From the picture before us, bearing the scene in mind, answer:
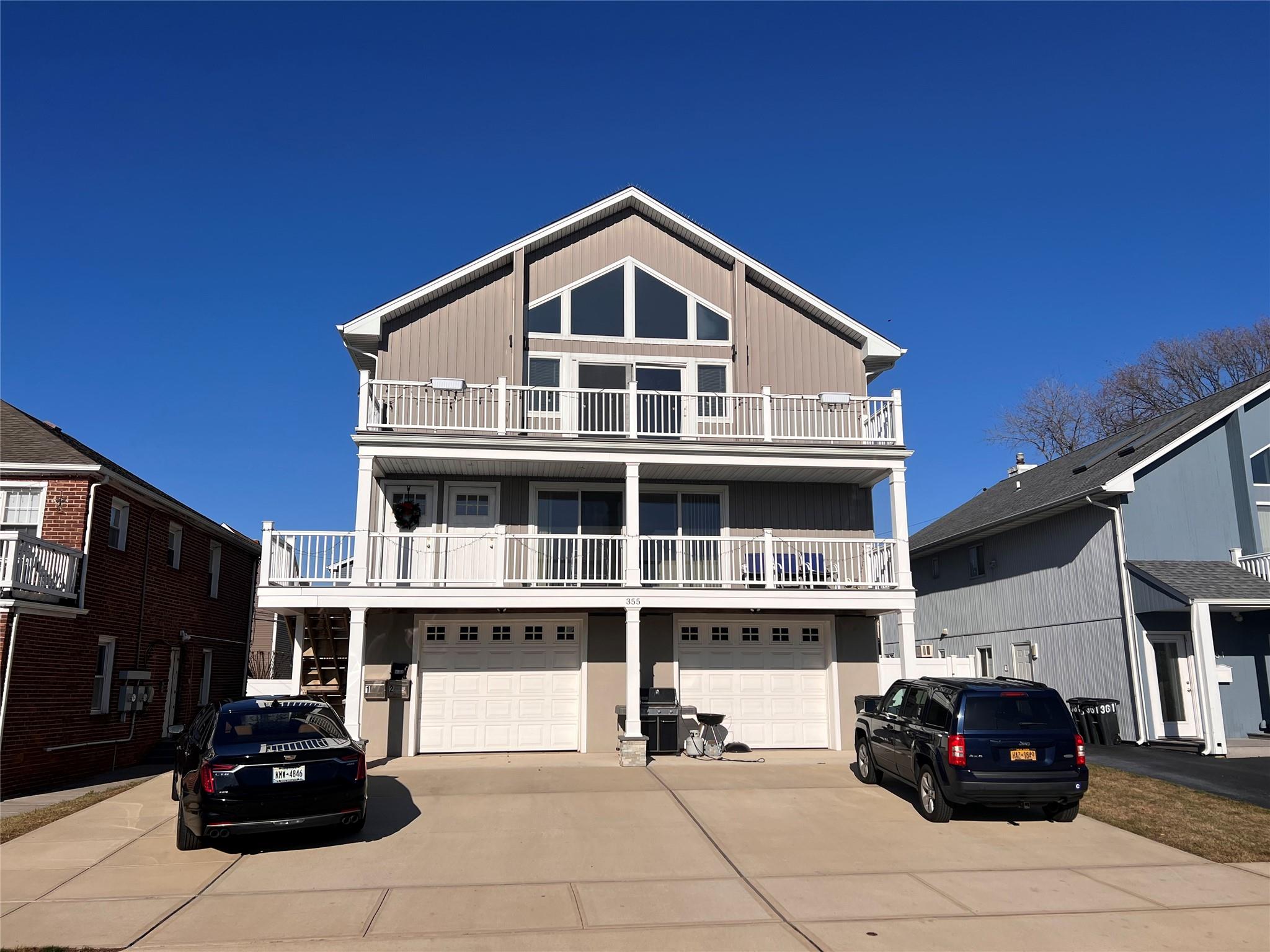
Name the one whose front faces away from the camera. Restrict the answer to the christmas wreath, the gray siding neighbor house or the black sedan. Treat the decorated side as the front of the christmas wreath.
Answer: the black sedan

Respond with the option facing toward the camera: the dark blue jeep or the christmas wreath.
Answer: the christmas wreath

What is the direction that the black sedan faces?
away from the camera

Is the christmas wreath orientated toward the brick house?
no

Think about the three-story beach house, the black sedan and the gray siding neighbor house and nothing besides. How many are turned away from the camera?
1

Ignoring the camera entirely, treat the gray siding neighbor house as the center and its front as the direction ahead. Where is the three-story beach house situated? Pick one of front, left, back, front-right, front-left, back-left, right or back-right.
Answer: right

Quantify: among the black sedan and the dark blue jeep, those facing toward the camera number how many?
0

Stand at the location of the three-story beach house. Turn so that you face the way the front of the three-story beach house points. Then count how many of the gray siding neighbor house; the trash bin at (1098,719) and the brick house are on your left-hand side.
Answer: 2

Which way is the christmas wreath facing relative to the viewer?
toward the camera

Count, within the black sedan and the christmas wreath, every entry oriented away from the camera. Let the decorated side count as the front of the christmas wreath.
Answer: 1

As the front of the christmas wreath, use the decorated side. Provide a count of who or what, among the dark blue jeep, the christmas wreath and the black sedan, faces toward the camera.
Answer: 1

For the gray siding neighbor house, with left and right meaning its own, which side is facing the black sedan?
right

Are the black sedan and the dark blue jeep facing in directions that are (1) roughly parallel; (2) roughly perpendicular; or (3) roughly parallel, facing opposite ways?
roughly parallel

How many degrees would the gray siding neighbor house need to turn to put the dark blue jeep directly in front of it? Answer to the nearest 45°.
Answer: approximately 45° to its right

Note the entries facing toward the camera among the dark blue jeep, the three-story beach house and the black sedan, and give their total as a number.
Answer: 1

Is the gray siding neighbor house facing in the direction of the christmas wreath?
no

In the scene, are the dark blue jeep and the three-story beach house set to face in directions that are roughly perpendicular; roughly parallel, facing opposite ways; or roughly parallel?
roughly parallel, facing opposite ways
